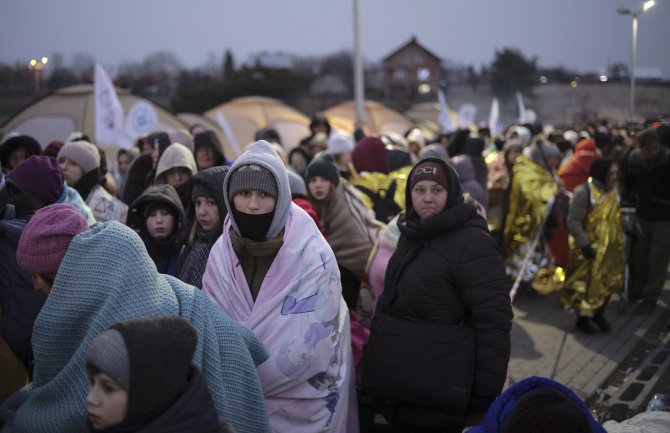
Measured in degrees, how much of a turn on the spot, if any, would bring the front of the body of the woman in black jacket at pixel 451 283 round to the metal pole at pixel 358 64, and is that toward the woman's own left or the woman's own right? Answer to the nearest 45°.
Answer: approximately 135° to the woman's own right

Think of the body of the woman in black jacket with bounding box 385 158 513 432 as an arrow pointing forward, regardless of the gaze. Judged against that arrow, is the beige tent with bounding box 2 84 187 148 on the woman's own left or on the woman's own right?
on the woman's own right

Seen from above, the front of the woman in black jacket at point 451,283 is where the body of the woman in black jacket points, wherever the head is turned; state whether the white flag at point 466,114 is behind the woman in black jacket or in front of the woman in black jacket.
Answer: behind

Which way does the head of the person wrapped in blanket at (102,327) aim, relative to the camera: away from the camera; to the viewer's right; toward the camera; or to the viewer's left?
to the viewer's left

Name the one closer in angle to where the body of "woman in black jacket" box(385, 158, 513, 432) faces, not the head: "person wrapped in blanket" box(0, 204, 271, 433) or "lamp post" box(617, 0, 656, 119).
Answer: the person wrapped in blanket
